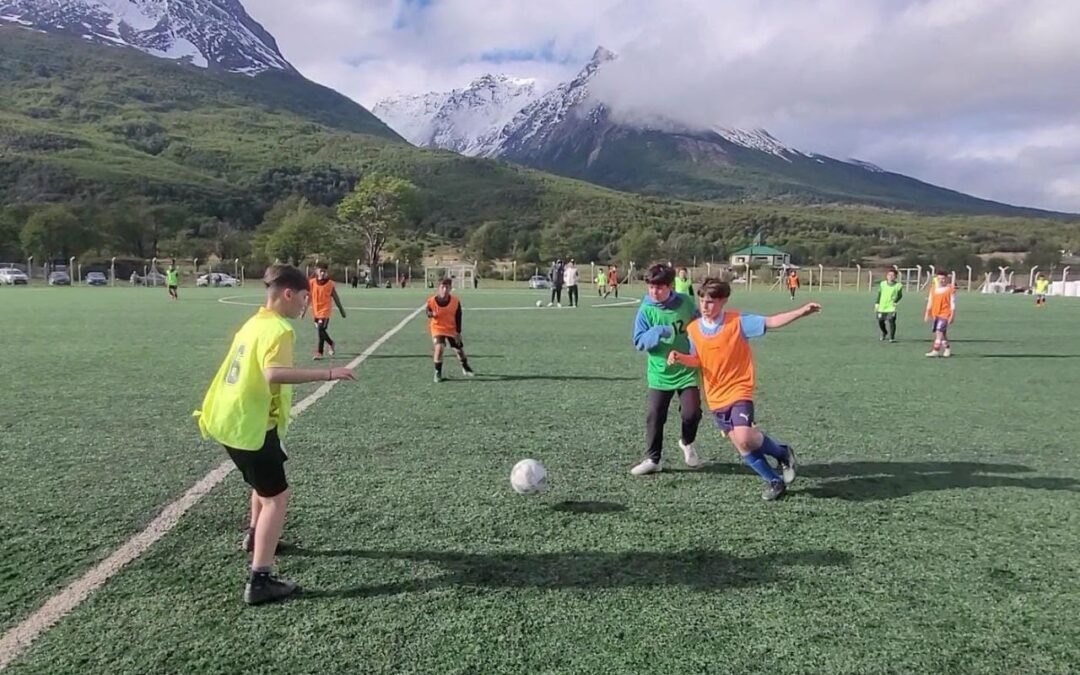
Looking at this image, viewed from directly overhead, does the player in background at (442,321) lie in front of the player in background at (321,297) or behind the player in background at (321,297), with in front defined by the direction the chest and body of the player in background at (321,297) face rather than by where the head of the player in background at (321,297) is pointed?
in front

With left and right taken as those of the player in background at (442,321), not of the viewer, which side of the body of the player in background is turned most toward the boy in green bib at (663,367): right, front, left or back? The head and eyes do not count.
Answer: front

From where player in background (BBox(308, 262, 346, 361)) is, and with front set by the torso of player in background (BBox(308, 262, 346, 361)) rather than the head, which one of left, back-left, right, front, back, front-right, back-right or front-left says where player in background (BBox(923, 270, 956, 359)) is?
left

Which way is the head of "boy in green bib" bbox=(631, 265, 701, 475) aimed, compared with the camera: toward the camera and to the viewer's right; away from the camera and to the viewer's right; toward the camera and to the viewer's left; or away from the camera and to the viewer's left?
toward the camera and to the viewer's left

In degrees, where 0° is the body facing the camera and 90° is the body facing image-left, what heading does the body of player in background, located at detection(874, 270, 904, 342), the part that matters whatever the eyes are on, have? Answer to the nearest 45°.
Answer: approximately 0°

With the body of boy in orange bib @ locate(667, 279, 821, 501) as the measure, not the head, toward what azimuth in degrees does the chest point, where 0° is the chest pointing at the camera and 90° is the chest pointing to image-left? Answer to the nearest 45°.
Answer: approximately 45°

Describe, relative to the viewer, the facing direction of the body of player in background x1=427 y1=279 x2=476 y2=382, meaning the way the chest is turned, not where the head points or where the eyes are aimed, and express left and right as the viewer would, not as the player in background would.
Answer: facing the viewer

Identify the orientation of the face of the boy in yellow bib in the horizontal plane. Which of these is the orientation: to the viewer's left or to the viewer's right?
to the viewer's right

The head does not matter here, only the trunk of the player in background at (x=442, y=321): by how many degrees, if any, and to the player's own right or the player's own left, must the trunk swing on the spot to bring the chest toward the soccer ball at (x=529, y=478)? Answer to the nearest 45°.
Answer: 0° — they already face it

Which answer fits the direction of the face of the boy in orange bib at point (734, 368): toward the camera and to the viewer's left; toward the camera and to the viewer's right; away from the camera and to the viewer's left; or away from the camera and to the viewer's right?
toward the camera and to the viewer's left

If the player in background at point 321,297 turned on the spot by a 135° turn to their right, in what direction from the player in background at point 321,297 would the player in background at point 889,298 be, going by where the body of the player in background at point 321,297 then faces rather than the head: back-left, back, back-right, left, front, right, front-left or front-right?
back-right

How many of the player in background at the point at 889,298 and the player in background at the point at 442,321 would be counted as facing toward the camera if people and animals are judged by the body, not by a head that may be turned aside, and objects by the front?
2
